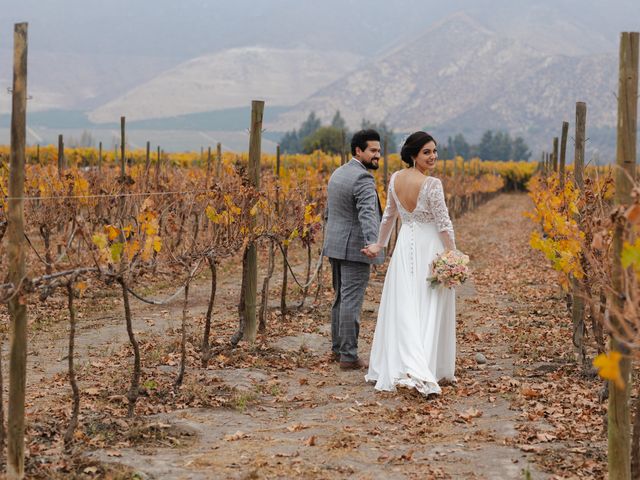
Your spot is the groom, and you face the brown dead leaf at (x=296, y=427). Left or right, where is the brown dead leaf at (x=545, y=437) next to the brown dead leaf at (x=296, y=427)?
left

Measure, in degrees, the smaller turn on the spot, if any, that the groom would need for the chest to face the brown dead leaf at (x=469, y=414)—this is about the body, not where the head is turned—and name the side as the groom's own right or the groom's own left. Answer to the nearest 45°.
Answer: approximately 90° to the groom's own right

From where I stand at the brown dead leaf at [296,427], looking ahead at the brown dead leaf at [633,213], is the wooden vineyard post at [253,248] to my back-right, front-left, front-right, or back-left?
back-left

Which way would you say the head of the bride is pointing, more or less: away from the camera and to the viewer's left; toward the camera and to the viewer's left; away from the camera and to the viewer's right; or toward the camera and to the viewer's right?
toward the camera and to the viewer's right

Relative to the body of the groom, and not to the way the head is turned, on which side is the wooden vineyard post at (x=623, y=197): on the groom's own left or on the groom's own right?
on the groom's own right

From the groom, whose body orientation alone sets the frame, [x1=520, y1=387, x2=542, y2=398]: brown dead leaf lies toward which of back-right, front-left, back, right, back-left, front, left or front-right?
right

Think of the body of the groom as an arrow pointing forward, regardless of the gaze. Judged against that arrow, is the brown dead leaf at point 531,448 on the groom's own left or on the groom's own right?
on the groom's own right

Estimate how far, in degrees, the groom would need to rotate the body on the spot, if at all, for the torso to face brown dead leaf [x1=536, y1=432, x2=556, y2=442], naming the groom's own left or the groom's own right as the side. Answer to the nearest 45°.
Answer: approximately 90° to the groom's own right

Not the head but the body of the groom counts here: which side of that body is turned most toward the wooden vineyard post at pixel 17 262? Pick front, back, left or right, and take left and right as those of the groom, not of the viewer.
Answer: back

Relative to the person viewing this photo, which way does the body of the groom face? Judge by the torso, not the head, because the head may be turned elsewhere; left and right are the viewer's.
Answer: facing away from the viewer and to the right of the viewer

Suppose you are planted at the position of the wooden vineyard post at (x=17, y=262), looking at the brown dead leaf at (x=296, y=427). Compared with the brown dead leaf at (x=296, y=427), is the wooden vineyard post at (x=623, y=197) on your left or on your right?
right

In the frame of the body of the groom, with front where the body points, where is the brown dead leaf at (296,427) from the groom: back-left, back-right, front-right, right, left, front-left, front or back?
back-right

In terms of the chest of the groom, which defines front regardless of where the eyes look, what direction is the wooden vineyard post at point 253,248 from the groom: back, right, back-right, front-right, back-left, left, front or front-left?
left

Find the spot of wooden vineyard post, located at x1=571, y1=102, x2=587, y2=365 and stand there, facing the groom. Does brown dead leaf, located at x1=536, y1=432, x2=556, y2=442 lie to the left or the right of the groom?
left
